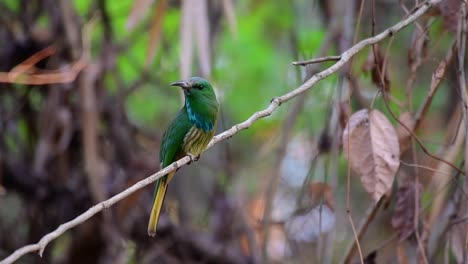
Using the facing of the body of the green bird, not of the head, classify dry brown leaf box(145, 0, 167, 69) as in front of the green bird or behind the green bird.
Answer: behind
